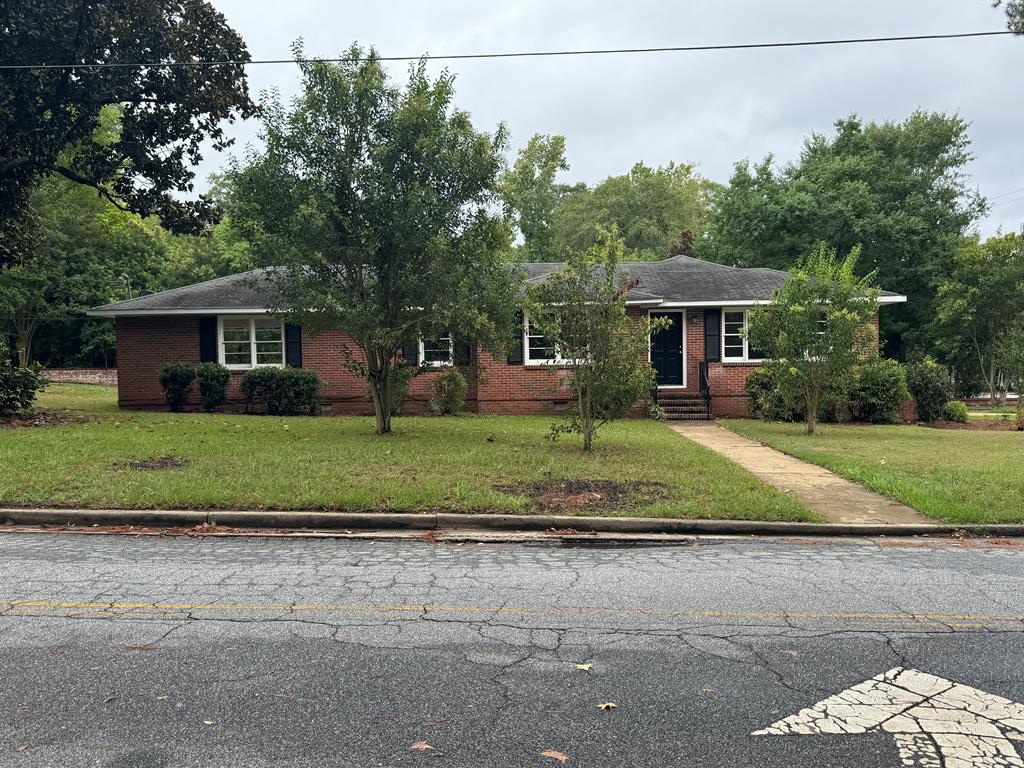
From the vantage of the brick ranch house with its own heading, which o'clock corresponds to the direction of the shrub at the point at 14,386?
The shrub is roughly at 2 o'clock from the brick ranch house.

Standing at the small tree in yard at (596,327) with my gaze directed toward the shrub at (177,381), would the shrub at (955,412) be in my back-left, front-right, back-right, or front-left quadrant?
back-right

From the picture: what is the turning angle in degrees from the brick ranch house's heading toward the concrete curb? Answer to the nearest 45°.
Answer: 0° — it already faces it

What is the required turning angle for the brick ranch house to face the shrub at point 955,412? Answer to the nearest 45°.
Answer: approximately 90° to its left

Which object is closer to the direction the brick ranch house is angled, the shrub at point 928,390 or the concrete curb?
the concrete curb

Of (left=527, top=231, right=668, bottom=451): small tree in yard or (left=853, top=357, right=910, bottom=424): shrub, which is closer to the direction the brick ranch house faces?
the small tree in yard

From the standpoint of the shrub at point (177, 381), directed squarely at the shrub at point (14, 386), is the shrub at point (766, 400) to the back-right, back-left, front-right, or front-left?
back-left

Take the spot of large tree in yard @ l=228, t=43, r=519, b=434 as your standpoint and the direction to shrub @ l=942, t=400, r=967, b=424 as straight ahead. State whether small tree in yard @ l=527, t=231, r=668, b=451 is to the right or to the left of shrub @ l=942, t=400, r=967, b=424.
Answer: right

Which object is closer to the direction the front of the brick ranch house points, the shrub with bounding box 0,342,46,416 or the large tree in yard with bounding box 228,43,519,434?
the large tree in yard

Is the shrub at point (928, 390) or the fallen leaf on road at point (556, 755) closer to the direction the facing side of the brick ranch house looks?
the fallen leaf on road

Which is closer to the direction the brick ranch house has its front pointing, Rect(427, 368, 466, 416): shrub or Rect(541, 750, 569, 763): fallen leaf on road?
the fallen leaf on road

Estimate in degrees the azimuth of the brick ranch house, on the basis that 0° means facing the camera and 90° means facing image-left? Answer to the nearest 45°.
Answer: approximately 0°
